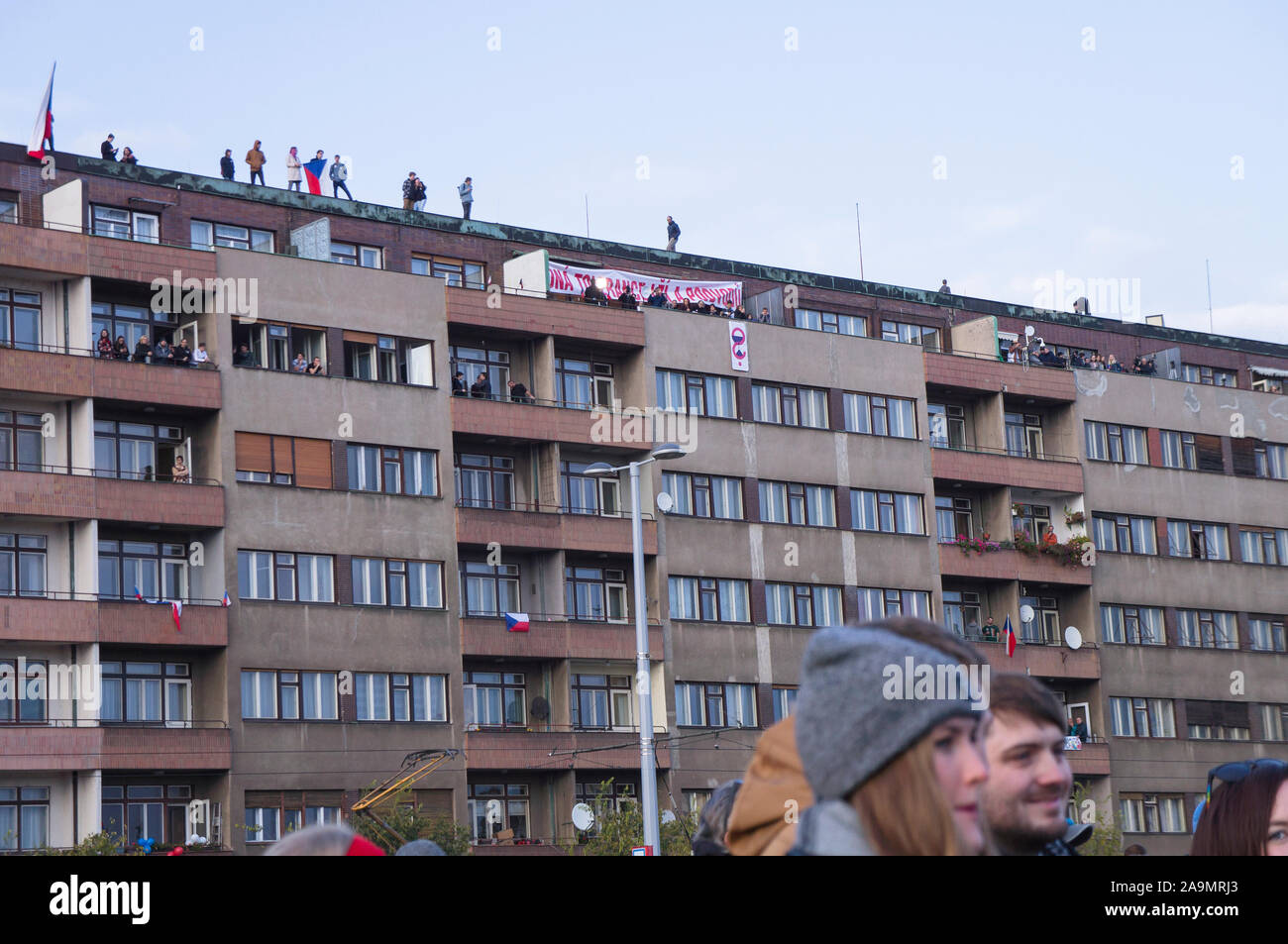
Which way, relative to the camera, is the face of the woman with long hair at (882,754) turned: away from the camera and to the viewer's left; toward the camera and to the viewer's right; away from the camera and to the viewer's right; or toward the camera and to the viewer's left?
toward the camera and to the viewer's right

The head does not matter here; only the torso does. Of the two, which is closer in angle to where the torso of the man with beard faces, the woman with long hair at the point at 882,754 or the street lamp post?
the woman with long hair

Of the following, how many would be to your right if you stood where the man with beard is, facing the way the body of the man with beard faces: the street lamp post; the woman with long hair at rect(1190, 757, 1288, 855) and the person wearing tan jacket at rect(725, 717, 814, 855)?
1

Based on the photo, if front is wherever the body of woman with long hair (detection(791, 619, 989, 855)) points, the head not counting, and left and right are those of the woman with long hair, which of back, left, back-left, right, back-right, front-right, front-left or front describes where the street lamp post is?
left

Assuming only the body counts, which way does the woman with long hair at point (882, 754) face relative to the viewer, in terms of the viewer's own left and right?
facing to the right of the viewer

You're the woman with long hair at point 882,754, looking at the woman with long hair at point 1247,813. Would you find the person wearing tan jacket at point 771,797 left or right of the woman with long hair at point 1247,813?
left

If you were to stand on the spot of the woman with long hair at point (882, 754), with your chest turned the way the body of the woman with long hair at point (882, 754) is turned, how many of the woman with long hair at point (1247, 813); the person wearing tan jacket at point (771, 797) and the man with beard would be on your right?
0

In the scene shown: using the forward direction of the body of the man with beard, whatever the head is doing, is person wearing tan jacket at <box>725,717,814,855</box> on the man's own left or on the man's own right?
on the man's own right

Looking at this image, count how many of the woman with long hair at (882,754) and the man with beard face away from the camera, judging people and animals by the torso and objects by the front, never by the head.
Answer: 0

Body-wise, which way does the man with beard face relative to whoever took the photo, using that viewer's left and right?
facing the viewer and to the right of the viewer

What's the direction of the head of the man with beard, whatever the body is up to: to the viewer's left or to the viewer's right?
to the viewer's right

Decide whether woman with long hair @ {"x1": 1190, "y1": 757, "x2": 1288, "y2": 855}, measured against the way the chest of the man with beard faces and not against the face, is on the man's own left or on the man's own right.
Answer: on the man's own left

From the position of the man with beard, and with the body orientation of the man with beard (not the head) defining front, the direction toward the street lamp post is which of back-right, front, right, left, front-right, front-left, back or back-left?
back-left
